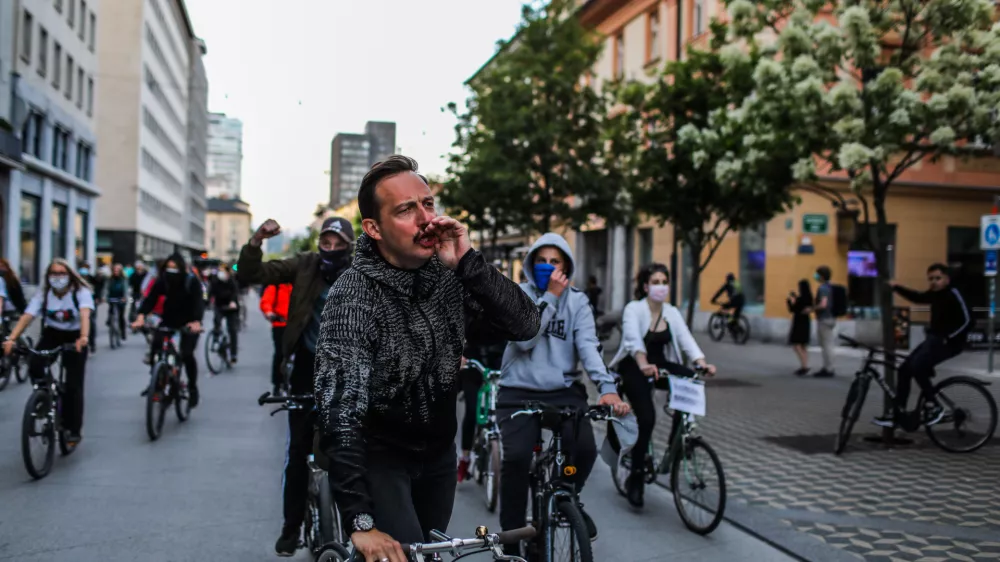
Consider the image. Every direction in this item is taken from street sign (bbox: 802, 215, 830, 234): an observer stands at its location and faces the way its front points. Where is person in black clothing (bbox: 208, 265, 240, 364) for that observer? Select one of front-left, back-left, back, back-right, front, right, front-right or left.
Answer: front-right

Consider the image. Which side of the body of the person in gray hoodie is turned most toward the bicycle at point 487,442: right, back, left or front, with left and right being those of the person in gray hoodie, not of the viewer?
back

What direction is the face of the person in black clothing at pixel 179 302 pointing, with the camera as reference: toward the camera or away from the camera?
toward the camera

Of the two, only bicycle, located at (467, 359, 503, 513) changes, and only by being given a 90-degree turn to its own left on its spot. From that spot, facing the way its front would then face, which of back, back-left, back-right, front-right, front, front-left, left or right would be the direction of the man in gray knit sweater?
right

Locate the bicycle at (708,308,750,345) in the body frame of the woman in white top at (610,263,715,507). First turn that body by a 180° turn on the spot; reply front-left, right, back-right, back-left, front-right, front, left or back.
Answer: front-right

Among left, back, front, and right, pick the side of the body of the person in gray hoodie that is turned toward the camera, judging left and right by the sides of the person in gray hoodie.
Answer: front

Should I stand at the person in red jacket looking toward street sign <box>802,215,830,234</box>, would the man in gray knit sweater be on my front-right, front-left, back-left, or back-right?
back-right

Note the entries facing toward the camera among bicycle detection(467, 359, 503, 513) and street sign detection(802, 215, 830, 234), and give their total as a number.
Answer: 2

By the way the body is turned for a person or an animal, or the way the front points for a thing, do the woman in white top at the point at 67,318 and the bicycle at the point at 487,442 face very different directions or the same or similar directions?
same or similar directions

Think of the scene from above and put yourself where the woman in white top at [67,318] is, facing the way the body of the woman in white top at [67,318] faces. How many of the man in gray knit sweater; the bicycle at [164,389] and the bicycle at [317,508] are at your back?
1

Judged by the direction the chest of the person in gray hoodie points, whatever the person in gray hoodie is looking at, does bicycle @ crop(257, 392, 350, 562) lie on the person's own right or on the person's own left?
on the person's own right

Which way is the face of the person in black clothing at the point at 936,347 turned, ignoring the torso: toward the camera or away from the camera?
toward the camera

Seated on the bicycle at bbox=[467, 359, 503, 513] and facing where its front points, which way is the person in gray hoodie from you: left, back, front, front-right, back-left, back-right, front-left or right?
front

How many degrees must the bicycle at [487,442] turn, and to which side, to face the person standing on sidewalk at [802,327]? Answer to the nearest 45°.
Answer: approximately 135° to its left

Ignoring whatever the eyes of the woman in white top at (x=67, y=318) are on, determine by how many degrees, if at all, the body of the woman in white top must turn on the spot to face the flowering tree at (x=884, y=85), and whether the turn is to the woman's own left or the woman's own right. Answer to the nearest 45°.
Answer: approximately 135° to the woman's own left
